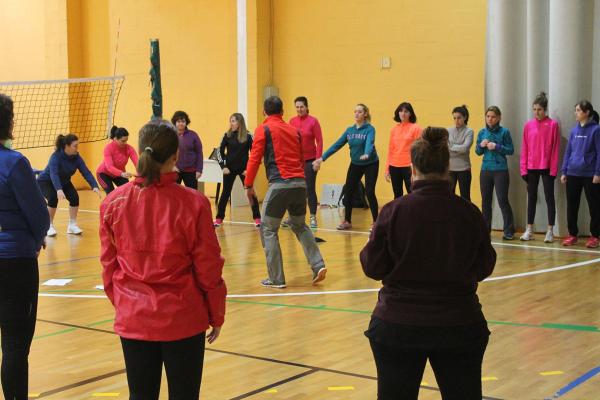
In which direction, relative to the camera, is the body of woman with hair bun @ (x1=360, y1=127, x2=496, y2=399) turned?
away from the camera

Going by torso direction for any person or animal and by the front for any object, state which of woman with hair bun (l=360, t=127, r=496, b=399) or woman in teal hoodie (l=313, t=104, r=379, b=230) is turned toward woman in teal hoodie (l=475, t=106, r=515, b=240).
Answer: the woman with hair bun

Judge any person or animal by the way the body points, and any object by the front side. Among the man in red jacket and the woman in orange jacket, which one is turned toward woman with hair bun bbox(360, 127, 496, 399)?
the woman in orange jacket

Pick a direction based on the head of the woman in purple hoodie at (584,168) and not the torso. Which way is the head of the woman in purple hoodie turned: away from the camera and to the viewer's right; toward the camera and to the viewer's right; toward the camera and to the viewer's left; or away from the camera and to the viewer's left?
toward the camera and to the viewer's left

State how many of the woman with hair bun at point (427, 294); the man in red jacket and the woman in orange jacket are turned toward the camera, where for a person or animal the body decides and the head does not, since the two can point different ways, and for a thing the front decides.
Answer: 1

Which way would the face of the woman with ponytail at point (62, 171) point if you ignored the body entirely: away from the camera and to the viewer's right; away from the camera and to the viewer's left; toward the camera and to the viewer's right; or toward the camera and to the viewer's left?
toward the camera and to the viewer's right

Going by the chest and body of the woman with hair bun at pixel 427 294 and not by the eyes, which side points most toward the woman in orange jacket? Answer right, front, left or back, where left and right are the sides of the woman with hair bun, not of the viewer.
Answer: front

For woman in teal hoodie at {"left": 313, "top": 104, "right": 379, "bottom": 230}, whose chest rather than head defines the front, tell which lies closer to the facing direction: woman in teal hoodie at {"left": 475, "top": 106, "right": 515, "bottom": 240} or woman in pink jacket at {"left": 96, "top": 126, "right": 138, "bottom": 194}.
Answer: the woman in pink jacket

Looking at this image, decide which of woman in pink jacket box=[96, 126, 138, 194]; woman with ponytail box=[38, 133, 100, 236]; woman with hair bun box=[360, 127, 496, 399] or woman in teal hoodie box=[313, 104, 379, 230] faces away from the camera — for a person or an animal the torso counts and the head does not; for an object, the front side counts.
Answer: the woman with hair bun

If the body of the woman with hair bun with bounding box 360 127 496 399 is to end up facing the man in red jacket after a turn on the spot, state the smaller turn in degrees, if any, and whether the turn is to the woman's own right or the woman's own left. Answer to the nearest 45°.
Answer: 0° — they already face them

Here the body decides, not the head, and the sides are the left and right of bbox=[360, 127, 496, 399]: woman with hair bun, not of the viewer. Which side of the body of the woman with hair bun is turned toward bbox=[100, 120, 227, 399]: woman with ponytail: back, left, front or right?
left

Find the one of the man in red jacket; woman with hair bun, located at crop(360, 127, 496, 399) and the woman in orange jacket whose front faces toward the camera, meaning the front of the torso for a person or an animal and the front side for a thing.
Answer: the woman in orange jacket

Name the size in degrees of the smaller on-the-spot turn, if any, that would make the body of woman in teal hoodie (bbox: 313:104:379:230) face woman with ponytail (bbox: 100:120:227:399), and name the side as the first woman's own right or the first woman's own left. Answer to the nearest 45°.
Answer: approximately 45° to the first woman's own left

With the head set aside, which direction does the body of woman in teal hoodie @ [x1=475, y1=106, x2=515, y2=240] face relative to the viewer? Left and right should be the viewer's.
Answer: facing the viewer and to the left of the viewer

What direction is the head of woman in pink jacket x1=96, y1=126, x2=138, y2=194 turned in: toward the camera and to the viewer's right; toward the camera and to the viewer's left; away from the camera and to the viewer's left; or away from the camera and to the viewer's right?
toward the camera and to the viewer's right

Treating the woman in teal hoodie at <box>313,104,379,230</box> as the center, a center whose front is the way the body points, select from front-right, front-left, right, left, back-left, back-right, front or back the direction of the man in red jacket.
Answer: front-left

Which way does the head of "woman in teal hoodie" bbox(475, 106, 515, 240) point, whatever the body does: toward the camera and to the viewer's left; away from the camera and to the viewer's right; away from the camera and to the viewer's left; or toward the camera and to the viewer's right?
toward the camera and to the viewer's left
